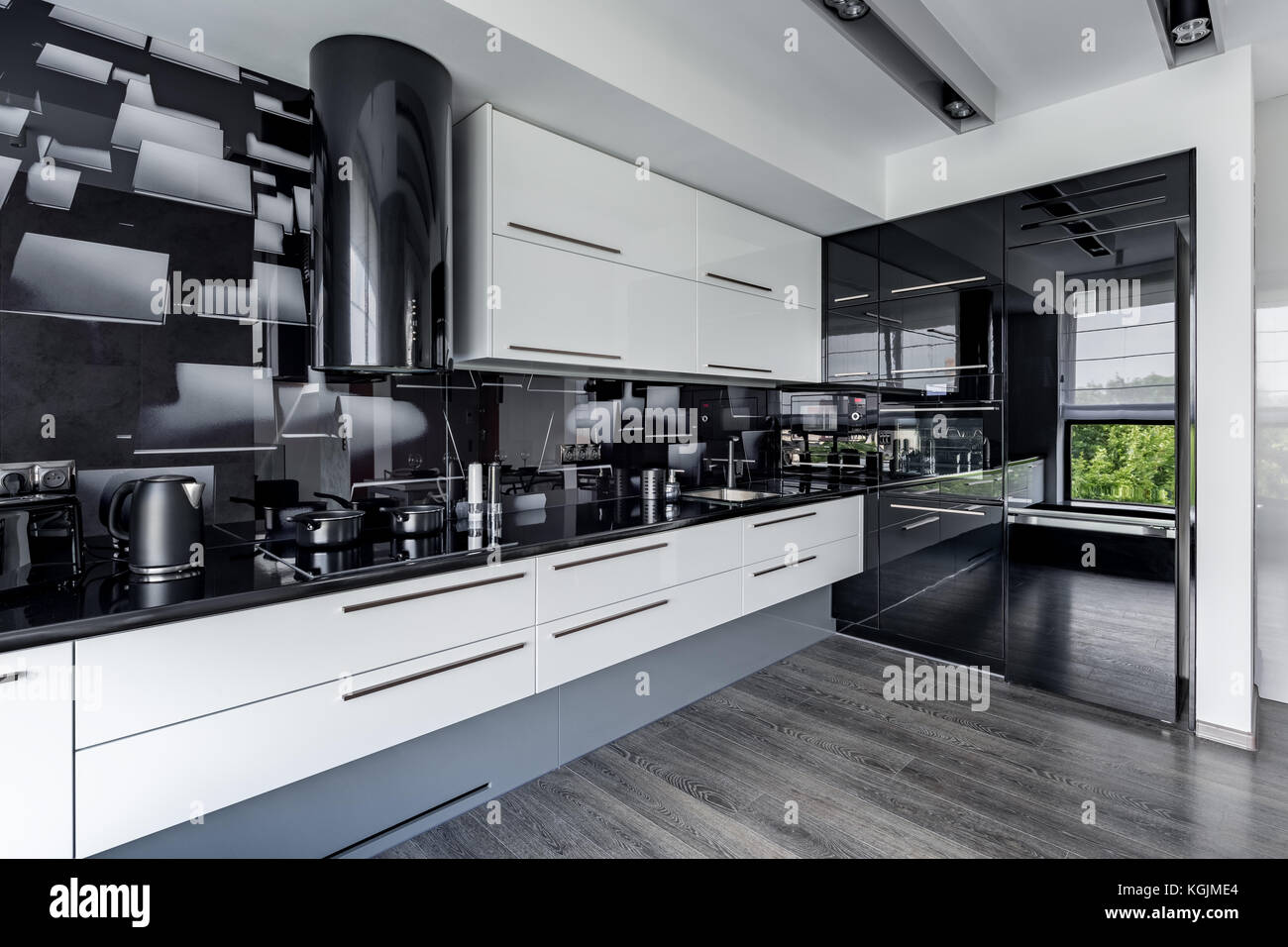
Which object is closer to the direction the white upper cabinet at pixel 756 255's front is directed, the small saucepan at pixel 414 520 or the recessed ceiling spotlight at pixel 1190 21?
the recessed ceiling spotlight

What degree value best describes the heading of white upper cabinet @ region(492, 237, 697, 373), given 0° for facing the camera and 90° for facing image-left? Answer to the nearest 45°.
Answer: approximately 315°

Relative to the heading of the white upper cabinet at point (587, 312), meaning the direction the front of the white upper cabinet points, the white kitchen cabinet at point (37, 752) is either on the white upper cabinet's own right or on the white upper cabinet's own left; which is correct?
on the white upper cabinet's own right

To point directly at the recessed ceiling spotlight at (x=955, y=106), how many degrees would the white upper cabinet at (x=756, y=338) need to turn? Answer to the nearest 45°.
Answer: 0° — it already faces it

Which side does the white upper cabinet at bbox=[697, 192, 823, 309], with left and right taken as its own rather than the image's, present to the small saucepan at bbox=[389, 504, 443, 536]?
right

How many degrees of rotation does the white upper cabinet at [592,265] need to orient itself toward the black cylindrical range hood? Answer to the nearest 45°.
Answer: approximately 90° to its right

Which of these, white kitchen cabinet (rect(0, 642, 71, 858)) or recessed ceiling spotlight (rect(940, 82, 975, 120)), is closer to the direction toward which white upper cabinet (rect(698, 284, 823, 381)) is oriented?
the recessed ceiling spotlight

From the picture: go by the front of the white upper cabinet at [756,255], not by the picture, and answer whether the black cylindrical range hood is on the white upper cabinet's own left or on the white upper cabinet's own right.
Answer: on the white upper cabinet's own right

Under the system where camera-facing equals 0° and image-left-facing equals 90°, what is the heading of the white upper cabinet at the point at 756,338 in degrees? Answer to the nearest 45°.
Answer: approximately 315°

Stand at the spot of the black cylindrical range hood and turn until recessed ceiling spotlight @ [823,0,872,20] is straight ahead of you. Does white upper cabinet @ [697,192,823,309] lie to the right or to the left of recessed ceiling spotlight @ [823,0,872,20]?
left

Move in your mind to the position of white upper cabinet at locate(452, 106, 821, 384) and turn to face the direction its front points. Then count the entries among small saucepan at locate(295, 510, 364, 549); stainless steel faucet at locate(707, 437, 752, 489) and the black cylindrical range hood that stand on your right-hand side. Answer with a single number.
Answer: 2

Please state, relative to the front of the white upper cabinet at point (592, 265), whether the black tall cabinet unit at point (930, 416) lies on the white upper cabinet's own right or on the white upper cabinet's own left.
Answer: on the white upper cabinet's own left
